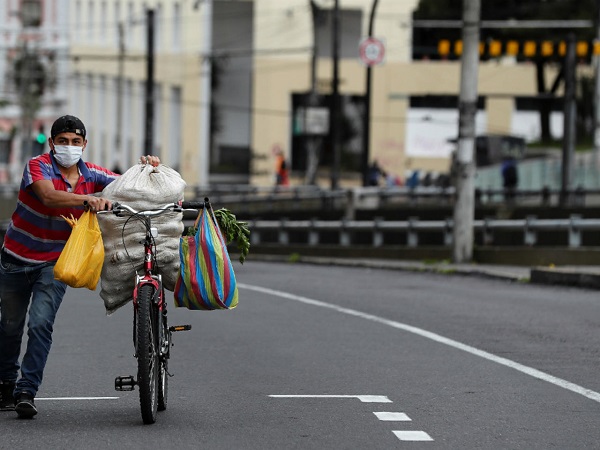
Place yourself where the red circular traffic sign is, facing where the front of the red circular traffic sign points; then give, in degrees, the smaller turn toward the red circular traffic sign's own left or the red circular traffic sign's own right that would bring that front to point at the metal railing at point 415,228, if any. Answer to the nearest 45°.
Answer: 0° — it already faces it

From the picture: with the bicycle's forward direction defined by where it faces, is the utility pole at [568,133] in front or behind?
behind

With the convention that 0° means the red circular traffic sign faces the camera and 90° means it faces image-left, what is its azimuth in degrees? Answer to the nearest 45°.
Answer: approximately 0°

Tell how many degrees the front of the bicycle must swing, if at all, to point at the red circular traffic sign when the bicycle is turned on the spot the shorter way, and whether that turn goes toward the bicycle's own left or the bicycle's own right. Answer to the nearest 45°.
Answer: approximately 180°

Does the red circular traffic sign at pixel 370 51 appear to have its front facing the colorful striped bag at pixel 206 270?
yes

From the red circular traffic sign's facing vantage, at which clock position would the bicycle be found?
The bicycle is roughly at 12 o'clock from the red circular traffic sign.

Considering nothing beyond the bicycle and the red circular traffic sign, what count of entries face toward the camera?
2

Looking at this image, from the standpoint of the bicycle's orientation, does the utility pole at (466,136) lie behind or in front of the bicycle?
behind
